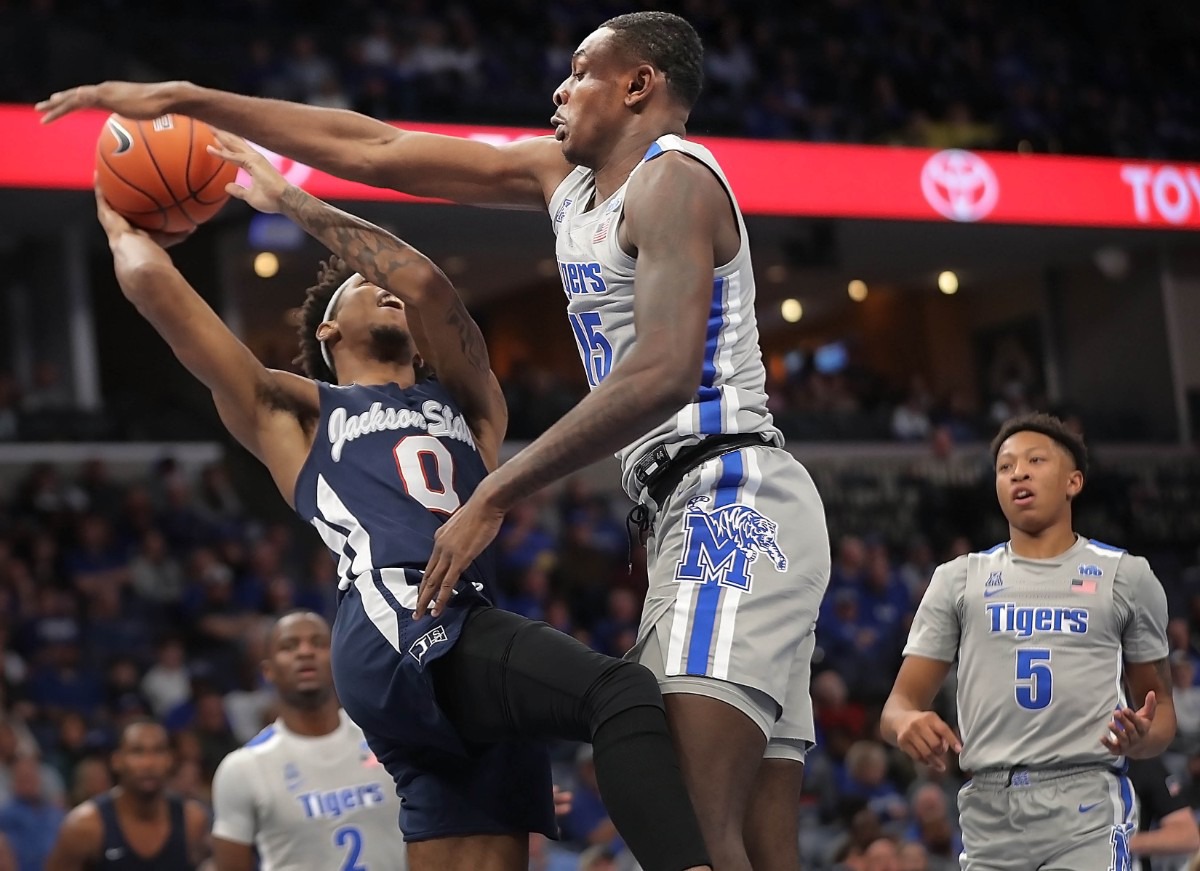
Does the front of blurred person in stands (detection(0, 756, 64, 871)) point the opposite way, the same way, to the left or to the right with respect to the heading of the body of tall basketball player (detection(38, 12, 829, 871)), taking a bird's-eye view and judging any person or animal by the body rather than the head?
to the left

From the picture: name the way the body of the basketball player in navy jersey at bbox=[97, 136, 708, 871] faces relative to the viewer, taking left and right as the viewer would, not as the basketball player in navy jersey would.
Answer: facing the viewer and to the right of the viewer

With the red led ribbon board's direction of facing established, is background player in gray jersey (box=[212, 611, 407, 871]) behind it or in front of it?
in front

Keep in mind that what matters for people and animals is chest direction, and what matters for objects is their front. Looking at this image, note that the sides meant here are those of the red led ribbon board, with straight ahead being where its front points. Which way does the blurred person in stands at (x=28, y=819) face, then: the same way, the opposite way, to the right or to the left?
the same way

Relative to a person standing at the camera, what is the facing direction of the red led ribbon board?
facing the viewer

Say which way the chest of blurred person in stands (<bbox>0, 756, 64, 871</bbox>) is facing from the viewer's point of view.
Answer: toward the camera

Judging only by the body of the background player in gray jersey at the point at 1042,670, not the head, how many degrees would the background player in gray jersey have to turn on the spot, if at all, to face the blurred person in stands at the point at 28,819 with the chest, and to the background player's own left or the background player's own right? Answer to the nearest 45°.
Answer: approximately 135° to the background player's own right

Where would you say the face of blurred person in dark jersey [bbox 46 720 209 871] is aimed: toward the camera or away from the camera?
toward the camera

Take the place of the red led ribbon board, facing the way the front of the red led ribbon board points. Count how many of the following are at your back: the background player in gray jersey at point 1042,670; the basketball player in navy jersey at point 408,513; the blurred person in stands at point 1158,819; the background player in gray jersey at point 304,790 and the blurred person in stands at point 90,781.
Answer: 0

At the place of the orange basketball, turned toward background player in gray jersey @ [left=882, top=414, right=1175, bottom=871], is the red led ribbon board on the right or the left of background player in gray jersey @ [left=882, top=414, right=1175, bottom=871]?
left

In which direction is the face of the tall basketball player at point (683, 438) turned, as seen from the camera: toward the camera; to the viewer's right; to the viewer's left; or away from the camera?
to the viewer's left

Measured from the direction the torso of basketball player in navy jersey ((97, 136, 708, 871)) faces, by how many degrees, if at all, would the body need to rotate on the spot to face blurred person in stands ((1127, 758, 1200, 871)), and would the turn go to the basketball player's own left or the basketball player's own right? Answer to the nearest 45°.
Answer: approximately 90° to the basketball player's own left

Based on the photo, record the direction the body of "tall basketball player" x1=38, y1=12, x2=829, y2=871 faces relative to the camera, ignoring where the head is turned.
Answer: to the viewer's left

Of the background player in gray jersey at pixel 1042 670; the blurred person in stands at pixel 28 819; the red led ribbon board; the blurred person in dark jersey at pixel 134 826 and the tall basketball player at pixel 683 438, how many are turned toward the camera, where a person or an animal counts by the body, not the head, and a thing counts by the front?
4

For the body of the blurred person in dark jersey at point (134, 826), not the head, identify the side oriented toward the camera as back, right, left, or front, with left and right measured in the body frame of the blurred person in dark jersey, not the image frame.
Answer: front
